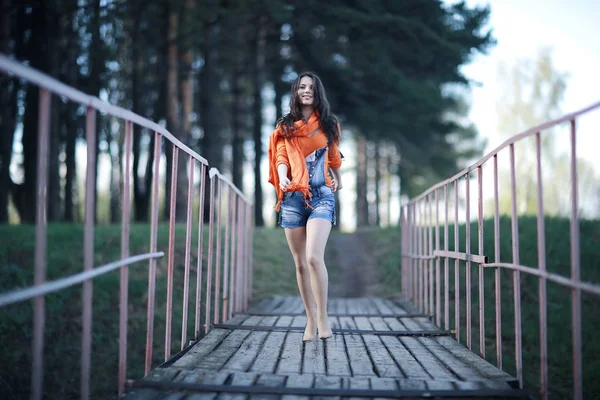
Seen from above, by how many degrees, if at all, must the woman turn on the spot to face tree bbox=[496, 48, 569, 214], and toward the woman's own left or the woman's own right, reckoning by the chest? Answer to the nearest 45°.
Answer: approximately 135° to the woman's own left

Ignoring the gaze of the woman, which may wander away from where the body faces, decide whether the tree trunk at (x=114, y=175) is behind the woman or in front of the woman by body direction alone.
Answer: behind

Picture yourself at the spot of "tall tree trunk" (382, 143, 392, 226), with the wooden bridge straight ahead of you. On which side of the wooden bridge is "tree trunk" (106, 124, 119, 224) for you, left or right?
right

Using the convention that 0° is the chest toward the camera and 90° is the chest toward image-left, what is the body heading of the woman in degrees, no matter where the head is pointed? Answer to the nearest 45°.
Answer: approximately 0°

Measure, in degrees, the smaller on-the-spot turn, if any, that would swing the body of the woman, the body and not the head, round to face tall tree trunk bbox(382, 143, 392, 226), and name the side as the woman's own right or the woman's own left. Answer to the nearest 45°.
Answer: approximately 180°
